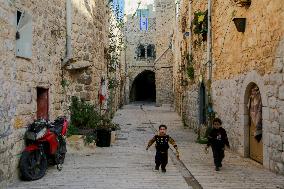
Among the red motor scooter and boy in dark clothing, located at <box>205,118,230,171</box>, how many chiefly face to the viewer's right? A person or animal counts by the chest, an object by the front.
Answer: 0

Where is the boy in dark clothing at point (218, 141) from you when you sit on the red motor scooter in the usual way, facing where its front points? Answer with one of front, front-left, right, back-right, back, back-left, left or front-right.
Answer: back-left

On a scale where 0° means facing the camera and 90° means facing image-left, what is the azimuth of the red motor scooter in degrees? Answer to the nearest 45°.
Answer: approximately 45°

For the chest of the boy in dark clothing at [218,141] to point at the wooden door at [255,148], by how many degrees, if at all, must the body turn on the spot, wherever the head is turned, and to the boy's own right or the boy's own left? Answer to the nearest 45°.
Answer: approximately 135° to the boy's own left

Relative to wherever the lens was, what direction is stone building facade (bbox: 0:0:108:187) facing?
facing the viewer and to the right of the viewer

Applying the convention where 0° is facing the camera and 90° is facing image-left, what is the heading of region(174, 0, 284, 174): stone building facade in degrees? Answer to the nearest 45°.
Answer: approximately 45°

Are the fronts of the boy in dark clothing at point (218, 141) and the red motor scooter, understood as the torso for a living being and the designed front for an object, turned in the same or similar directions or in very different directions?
same or similar directions

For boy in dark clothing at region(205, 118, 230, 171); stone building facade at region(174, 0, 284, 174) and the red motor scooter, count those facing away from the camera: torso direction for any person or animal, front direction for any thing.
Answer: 0

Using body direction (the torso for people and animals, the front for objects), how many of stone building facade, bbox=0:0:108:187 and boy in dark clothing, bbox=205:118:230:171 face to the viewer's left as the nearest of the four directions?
0

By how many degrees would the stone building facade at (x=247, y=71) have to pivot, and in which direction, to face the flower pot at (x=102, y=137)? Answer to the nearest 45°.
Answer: approximately 45° to its right

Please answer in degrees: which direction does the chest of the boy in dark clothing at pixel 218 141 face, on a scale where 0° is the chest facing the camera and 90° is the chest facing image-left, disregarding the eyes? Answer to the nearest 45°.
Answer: approximately 0°

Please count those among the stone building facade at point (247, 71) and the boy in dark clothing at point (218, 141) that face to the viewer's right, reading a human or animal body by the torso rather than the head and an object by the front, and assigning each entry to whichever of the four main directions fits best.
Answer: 0

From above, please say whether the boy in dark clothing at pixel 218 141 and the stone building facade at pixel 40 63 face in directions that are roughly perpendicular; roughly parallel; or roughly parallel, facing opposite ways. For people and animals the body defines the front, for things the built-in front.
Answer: roughly perpendicular
